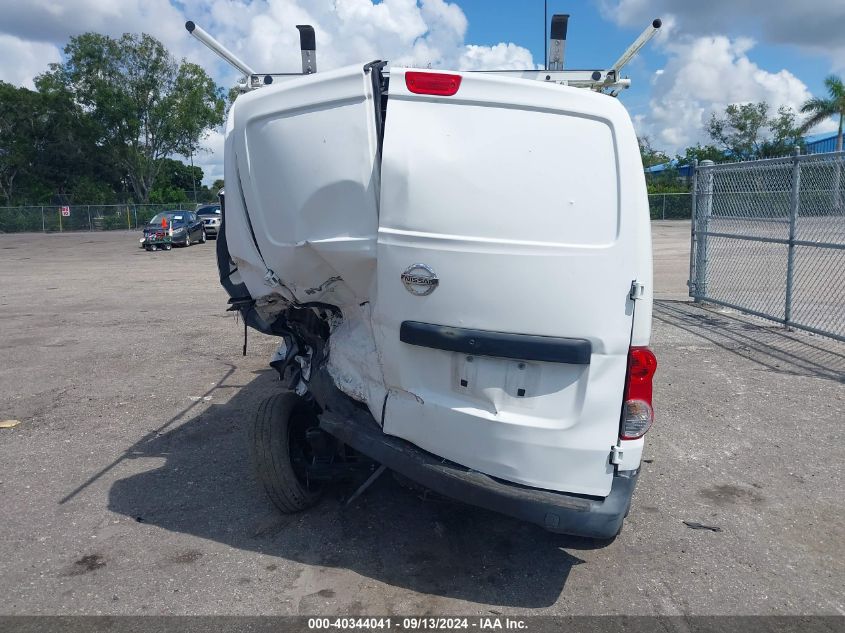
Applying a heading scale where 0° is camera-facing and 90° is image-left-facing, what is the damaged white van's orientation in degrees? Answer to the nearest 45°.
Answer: approximately 180°

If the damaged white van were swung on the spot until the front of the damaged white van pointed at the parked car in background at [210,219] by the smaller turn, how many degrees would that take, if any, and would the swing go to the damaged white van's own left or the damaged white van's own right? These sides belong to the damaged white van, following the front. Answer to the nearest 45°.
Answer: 0° — it already faces it

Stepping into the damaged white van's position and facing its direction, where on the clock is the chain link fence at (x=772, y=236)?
The chain link fence is roughly at 1 o'clock from the damaged white van.

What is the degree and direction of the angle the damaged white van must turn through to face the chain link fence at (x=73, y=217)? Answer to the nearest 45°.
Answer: approximately 45° to its left

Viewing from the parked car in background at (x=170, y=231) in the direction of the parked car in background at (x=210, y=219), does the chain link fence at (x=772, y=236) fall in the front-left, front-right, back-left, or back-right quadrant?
back-right
